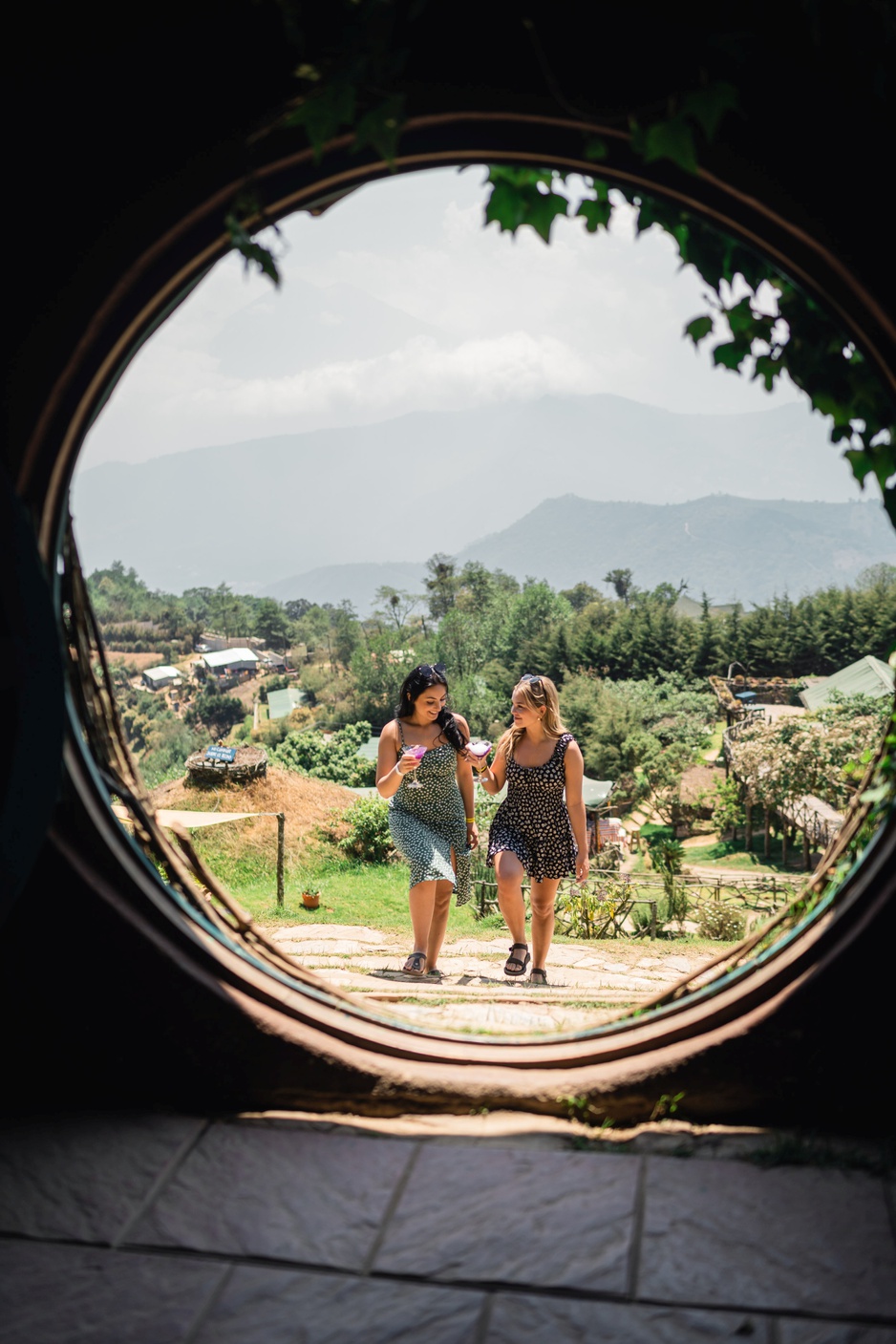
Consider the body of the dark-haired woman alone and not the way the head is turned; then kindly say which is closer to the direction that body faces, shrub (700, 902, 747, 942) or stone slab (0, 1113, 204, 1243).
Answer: the stone slab

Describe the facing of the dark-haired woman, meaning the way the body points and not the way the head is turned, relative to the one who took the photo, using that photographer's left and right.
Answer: facing the viewer

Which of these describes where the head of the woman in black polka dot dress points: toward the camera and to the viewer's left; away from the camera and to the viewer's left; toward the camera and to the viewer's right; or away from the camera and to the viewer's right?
toward the camera and to the viewer's left

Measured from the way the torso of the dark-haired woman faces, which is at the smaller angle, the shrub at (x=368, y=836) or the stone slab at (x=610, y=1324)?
the stone slab

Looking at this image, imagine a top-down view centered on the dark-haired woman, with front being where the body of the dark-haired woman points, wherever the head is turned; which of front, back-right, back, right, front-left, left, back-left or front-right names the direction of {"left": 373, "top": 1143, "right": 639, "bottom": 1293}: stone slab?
front

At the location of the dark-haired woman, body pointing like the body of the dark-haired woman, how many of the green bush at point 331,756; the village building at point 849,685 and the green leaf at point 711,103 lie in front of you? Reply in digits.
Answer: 1

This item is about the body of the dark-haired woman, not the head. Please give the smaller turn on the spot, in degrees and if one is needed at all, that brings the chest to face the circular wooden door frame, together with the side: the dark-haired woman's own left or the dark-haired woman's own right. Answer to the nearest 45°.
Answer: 0° — they already face it

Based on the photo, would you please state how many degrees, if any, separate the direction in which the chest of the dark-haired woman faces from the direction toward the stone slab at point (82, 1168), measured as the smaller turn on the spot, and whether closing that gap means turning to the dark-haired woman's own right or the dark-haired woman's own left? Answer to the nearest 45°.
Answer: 0° — they already face it

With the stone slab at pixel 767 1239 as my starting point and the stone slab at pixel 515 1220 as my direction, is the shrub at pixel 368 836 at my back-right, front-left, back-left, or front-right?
front-right

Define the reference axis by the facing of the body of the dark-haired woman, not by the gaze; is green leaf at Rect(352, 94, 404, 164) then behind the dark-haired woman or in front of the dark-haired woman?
in front

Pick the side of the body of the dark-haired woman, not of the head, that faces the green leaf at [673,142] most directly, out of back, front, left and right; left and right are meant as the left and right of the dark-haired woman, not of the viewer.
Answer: front

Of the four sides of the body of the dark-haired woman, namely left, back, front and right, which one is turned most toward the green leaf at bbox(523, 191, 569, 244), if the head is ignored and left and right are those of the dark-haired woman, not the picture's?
front

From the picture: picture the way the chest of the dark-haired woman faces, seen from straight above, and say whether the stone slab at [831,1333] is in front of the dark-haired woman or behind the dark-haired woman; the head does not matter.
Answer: in front
